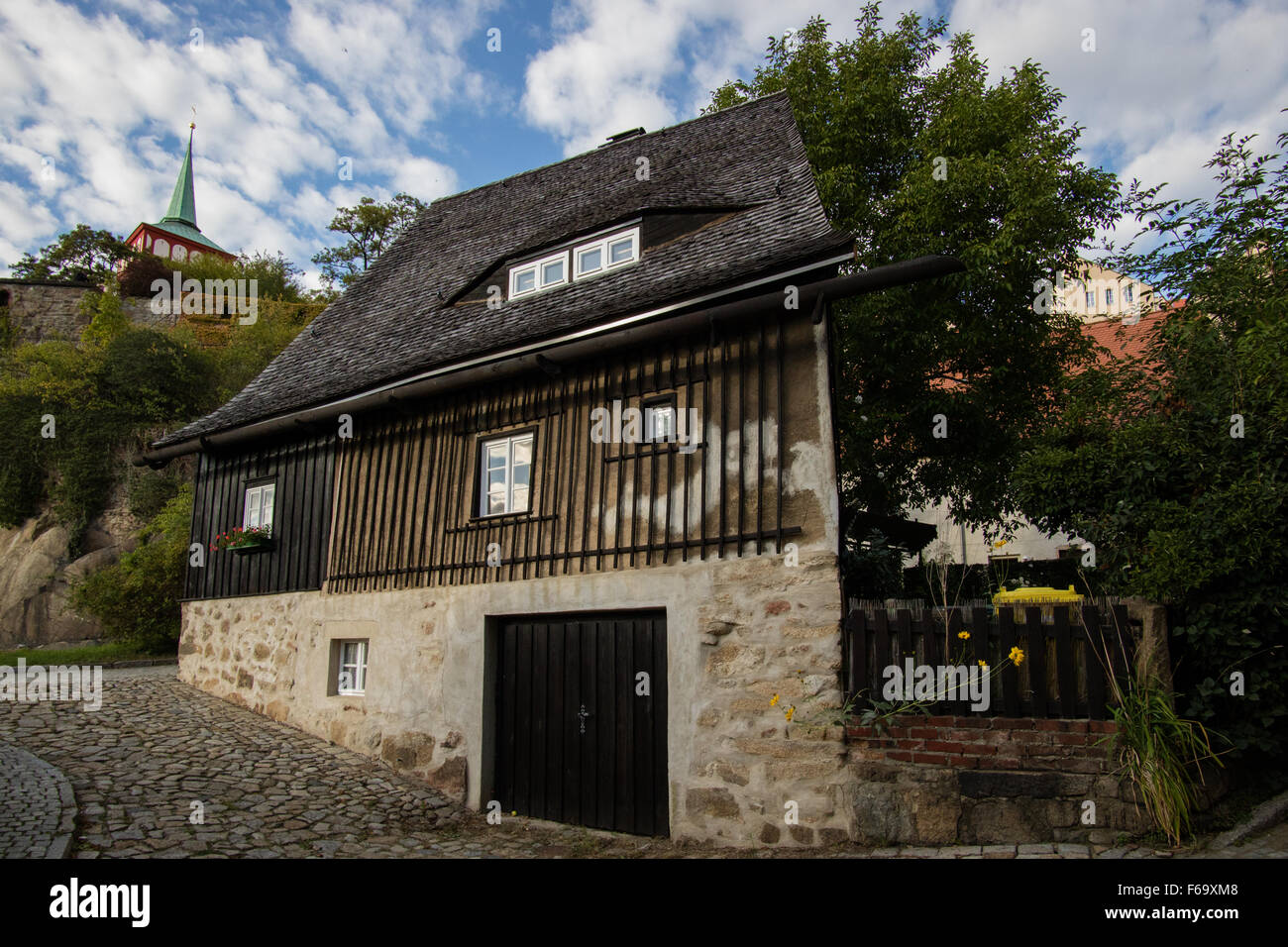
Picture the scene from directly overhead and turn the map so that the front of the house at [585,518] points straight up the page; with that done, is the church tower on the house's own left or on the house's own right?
on the house's own right

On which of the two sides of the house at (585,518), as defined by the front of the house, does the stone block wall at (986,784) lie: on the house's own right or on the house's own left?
on the house's own left

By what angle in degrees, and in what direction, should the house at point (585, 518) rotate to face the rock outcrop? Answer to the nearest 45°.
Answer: approximately 90° to its right

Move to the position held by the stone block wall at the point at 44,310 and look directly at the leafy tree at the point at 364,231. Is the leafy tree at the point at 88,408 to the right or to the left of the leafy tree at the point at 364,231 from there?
right

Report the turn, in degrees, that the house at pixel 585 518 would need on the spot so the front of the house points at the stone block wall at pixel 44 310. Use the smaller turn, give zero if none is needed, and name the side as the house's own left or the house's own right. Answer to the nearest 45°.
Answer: approximately 90° to the house's own right

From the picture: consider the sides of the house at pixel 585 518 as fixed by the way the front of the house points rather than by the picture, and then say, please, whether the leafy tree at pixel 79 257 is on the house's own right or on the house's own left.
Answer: on the house's own right

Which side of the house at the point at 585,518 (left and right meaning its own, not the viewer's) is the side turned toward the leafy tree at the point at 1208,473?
left

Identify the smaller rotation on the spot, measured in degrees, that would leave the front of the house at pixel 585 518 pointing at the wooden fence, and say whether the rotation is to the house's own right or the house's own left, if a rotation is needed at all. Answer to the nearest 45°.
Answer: approximately 90° to the house's own left

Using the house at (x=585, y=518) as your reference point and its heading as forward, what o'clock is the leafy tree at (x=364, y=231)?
The leafy tree is roughly at 4 o'clock from the house.

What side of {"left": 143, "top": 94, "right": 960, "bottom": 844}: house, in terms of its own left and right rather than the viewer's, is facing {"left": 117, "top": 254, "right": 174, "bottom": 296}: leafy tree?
right

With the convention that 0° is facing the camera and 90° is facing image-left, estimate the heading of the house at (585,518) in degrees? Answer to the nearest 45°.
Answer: approximately 45°
